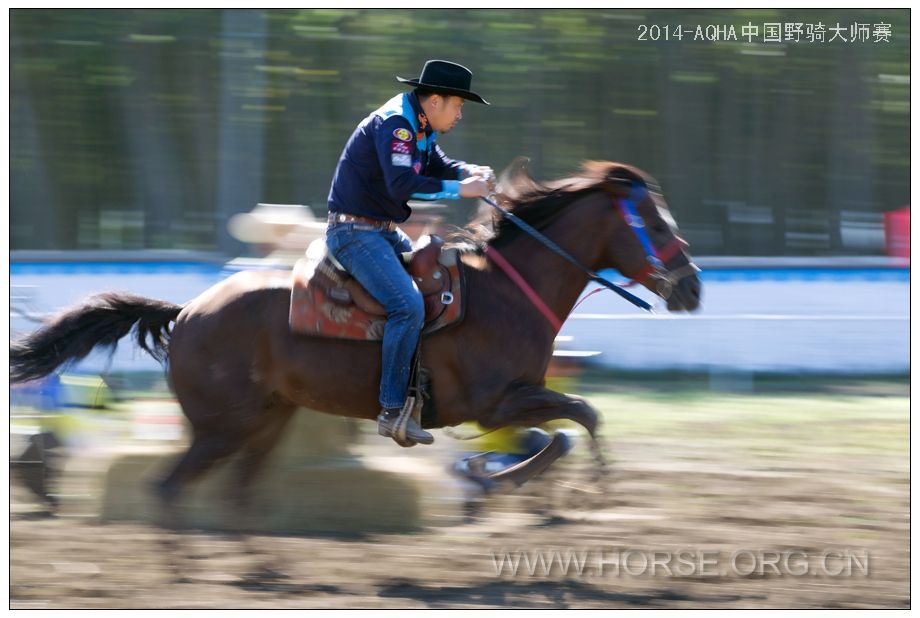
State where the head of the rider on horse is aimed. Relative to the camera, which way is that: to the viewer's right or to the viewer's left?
to the viewer's right

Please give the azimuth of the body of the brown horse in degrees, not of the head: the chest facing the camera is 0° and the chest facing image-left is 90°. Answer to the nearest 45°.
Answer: approximately 270°

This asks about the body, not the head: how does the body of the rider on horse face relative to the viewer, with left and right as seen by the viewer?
facing to the right of the viewer
